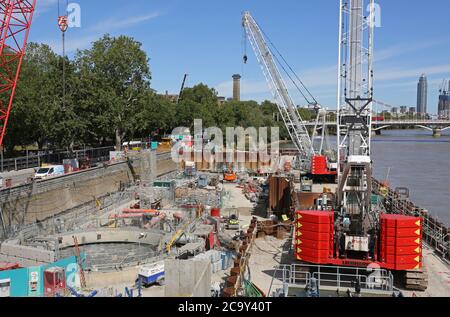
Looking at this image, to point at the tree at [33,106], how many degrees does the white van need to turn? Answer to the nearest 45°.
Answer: approximately 135° to its right

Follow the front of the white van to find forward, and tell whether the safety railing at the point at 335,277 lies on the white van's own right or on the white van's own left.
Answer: on the white van's own left

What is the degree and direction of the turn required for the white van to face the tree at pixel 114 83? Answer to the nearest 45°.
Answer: approximately 180°

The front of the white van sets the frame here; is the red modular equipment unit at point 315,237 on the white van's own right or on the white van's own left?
on the white van's own left

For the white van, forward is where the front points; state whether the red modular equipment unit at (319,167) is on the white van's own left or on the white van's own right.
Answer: on the white van's own left
